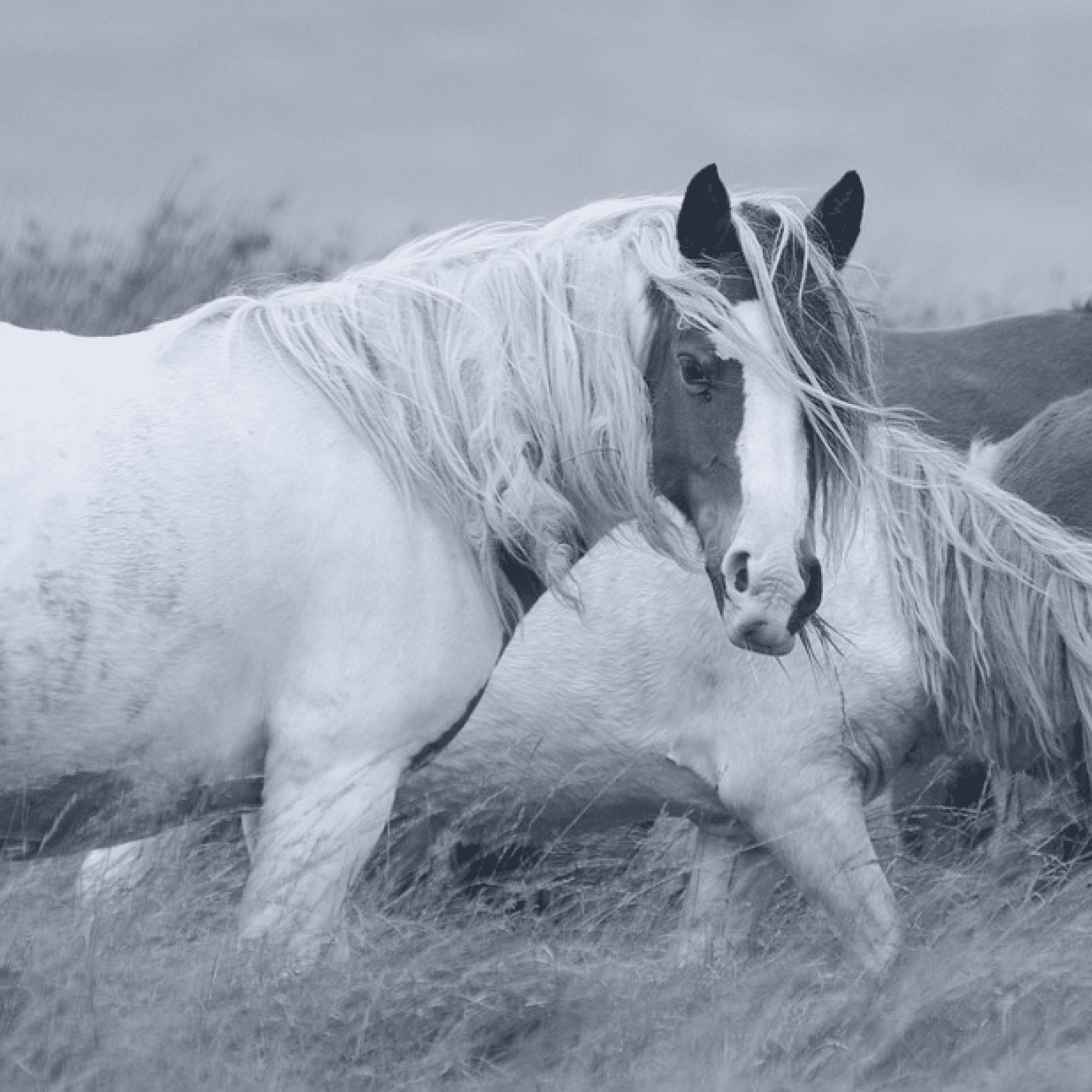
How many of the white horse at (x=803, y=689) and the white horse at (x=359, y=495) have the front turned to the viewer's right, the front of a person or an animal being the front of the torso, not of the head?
2

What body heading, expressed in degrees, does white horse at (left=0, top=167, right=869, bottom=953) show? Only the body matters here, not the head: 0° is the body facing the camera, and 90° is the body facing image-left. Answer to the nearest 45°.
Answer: approximately 270°

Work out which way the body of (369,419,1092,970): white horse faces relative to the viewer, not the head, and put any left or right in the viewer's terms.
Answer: facing to the right of the viewer

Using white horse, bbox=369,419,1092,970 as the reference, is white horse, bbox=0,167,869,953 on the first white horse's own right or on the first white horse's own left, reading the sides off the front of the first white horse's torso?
on the first white horse's own right
